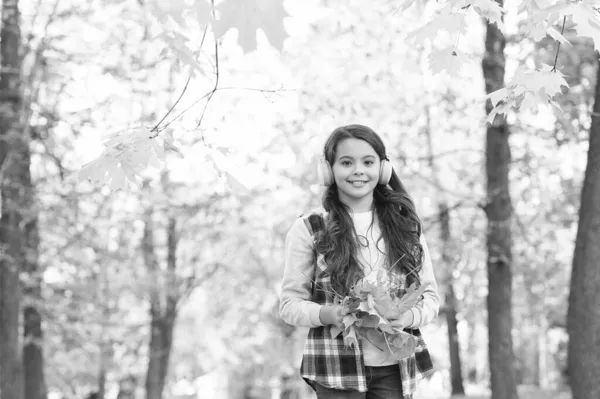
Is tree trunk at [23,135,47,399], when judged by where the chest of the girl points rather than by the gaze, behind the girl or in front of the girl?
behind

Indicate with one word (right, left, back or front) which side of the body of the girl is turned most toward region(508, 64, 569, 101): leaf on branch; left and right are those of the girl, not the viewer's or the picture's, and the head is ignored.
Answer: left

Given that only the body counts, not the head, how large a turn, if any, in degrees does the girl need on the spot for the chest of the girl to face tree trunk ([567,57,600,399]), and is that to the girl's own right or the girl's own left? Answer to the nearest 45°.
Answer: approximately 135° to the girl's own left

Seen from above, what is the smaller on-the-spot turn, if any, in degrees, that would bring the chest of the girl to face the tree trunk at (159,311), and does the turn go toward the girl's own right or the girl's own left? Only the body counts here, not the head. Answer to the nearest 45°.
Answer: approximately 180°

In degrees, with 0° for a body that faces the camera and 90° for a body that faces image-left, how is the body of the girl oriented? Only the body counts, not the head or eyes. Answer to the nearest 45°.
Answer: approximately 0°

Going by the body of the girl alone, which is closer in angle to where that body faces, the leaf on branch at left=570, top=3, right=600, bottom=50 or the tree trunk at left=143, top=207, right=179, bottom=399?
the leaf on branch

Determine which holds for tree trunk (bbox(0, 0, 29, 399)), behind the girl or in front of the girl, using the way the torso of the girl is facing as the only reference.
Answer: behind
